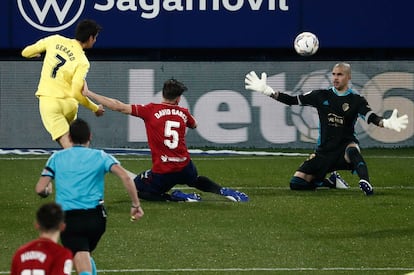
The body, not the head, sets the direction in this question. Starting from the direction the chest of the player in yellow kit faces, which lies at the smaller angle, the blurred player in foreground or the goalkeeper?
the goalkeeper

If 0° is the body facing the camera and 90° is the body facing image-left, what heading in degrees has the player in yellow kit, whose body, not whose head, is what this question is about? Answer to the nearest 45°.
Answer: approximately 225°

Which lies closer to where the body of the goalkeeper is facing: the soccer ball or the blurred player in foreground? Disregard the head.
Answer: the blurred player in foreground

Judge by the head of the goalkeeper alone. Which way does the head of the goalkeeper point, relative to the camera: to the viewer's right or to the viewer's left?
to the viewer's left

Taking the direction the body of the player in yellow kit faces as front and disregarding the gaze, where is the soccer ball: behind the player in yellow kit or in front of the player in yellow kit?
in front

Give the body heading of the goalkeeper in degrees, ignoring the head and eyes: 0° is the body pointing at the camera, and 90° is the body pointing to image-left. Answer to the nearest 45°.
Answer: approximately 0°

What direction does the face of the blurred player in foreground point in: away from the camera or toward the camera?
away from the camera

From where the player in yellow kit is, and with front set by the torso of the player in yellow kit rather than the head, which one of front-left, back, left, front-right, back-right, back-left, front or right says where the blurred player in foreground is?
back-right

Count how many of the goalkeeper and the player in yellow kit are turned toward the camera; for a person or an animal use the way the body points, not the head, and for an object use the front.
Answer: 1

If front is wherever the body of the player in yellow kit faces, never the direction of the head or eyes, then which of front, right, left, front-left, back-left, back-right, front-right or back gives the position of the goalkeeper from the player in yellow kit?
front-right

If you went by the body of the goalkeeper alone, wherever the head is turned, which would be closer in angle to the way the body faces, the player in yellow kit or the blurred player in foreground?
the blurred player in foreground

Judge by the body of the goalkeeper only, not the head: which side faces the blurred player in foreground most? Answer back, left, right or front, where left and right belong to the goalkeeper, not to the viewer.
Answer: front
